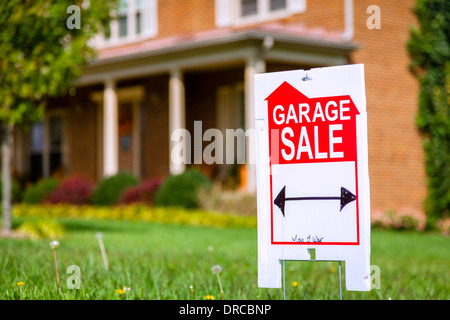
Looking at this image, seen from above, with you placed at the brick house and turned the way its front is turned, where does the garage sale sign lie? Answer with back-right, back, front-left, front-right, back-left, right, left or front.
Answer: front-left

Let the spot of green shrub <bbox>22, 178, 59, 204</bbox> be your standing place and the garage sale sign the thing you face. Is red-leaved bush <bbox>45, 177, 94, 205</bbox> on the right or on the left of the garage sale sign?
left

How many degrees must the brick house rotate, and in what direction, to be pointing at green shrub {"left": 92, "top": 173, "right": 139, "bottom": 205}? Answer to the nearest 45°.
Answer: approximately 45° to its right

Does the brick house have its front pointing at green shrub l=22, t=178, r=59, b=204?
no

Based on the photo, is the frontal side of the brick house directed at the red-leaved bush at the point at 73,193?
no

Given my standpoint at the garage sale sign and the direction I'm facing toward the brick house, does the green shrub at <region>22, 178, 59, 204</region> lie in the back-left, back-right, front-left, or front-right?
front-left

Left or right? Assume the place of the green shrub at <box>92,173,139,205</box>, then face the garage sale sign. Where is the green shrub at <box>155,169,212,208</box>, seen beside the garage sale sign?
left

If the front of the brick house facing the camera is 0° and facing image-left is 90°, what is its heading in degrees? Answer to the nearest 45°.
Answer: approximately 45°
